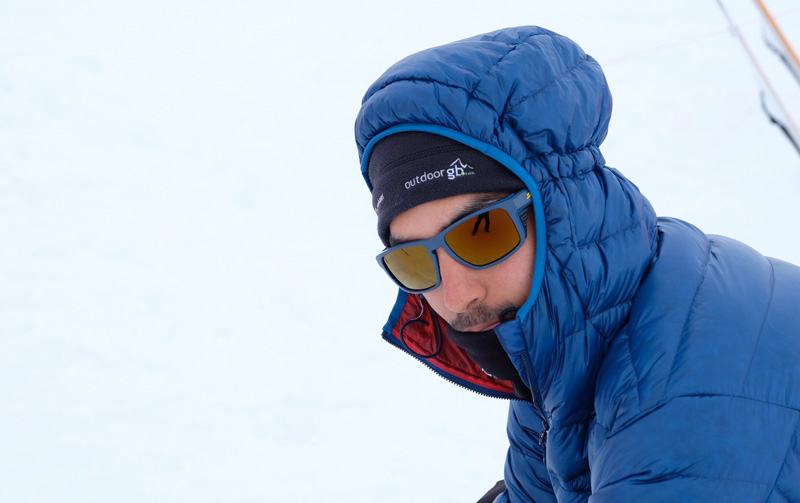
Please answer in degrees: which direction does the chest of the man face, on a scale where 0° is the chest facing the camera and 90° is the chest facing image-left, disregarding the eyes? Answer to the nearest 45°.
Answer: approximately 45°
